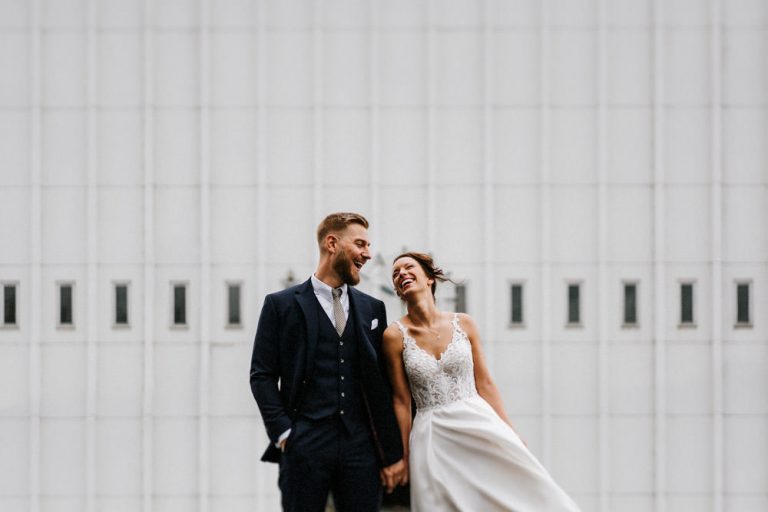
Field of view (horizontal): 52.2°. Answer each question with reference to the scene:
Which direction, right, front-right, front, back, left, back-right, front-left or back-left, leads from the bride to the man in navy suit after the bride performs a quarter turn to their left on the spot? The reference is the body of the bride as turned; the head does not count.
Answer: back-right

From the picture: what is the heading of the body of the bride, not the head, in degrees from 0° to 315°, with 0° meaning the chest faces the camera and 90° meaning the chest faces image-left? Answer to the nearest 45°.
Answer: approximately 0°

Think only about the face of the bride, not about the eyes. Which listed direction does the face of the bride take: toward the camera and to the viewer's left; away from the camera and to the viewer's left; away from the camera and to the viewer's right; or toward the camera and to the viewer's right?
toward the camera and to the viewer's left
